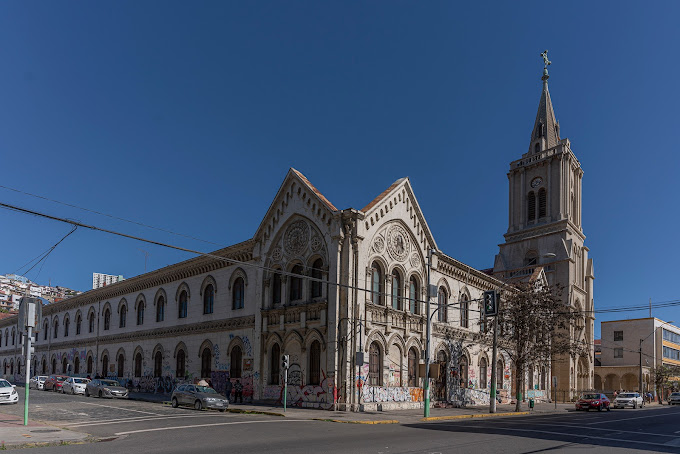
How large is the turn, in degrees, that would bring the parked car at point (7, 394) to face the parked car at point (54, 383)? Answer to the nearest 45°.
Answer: approximately 135° to its left

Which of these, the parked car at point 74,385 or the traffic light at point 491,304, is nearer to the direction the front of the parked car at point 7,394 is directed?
the traffic light

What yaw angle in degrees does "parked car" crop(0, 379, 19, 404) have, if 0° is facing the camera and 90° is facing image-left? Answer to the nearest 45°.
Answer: approximately 315°

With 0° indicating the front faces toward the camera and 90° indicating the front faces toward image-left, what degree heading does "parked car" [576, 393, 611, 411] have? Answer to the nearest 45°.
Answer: approximately 45°
